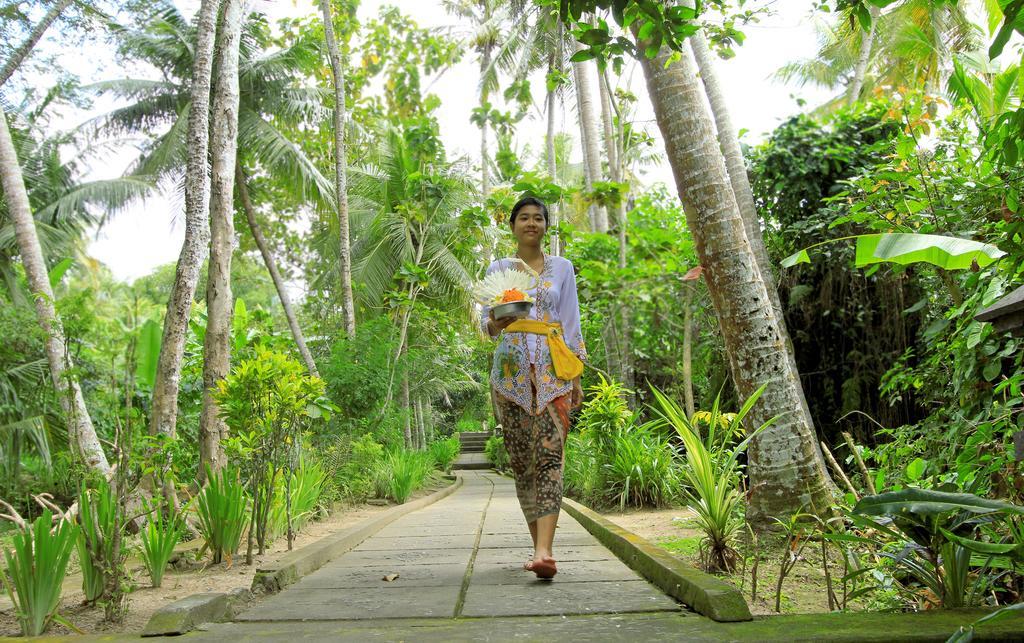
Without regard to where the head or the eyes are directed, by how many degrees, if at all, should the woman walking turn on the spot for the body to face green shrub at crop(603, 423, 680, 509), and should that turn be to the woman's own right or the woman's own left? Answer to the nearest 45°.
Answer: approximately 180°

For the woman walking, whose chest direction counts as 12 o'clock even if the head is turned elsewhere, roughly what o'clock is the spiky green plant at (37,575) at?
The spiky green plant is roughly at 2 o'clock from the woman walking.

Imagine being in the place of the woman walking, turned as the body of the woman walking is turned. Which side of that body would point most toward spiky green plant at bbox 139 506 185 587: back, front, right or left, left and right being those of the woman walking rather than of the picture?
right

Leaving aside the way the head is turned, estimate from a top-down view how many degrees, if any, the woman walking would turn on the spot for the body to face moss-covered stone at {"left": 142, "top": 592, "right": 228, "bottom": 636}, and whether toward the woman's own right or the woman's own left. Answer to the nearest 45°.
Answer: approximately 45° to the woman's own right

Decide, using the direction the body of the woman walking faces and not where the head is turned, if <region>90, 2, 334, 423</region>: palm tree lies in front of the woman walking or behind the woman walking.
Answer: behind

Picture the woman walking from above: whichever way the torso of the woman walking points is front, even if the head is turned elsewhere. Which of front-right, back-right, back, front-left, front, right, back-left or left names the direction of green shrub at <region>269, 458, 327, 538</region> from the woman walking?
back-right

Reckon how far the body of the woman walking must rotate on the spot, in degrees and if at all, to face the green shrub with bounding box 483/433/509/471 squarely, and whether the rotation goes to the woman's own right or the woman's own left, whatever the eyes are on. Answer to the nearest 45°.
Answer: approximately 180°

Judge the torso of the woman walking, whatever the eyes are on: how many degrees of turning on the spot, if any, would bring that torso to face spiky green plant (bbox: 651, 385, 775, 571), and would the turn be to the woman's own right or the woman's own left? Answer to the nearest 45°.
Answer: approximately 90° to the woman's own left

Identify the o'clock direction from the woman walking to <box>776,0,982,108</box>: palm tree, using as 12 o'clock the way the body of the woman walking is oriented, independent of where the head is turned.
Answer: The palm tree is roughly at 7 o'clock from the woman walking.

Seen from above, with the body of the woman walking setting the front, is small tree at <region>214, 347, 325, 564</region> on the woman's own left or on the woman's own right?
on the woman's own right

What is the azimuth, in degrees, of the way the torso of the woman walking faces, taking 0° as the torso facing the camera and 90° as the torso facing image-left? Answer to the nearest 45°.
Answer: approximately 0°

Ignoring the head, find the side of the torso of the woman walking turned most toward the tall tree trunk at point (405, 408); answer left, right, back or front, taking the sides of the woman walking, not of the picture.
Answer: back
